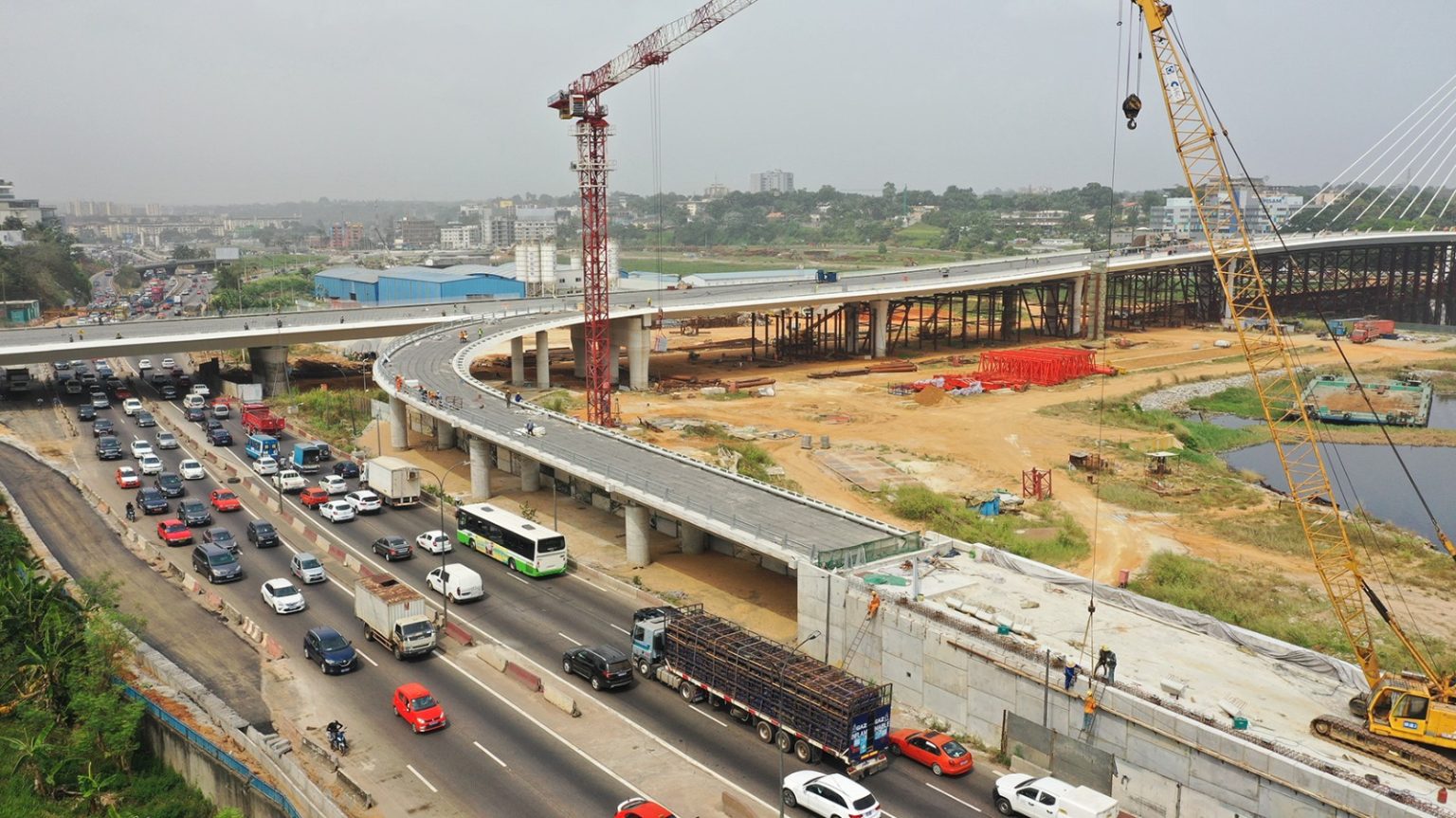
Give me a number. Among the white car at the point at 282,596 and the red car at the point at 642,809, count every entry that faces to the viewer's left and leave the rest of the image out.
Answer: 0

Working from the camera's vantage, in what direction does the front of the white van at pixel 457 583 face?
facing away from the viewer and to the left of the viewer

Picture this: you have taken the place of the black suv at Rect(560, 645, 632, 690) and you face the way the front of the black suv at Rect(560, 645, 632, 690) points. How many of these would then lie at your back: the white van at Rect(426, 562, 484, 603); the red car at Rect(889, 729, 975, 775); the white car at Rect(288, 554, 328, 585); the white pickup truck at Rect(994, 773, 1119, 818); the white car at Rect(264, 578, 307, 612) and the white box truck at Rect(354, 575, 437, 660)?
2

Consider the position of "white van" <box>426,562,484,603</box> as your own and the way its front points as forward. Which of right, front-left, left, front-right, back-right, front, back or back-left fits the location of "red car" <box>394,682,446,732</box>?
back-left

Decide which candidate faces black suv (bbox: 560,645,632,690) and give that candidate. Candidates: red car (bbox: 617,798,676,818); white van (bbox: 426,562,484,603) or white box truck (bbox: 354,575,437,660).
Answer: the white box truck

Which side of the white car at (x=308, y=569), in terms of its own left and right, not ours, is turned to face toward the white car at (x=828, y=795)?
front

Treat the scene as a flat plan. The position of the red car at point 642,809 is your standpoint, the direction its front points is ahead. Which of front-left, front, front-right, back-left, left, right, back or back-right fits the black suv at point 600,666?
back-left

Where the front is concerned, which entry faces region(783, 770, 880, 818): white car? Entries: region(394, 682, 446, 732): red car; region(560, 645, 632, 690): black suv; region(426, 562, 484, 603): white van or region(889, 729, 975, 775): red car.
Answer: region(394, 682, 446, 732): red car

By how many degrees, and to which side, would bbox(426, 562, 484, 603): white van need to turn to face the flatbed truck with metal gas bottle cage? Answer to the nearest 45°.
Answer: approximately 180°

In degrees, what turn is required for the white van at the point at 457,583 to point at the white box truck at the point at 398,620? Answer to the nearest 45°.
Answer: approximately 135° to its left

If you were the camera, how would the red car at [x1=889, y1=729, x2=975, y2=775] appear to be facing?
facing away from the viewer and to the left of the viewer

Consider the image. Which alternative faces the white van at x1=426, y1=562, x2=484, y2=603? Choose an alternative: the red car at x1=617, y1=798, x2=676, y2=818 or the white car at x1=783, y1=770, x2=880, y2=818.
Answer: the white car

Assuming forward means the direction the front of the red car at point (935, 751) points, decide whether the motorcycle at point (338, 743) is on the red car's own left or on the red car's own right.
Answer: on the red car's own left
